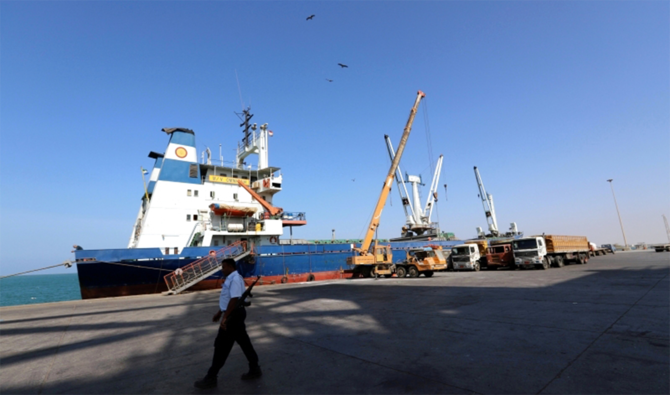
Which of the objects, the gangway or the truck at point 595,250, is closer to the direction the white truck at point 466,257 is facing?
the gangway

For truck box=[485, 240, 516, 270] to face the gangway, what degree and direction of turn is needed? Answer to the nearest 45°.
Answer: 0° — it already faces it

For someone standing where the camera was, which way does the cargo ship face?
facing away from the viewer and to the right of the viewer

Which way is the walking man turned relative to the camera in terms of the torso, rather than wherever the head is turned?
to the viewer's left

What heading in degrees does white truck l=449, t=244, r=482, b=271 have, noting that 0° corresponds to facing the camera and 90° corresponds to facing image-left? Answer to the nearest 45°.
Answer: approximately 45°

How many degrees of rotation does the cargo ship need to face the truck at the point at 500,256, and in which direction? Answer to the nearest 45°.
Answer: approximately 45° to its right

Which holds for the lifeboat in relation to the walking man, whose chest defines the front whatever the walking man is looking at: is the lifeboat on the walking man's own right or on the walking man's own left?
on the walking man's own right

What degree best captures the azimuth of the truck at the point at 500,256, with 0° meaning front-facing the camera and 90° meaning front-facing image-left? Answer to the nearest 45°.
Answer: approximately 45°

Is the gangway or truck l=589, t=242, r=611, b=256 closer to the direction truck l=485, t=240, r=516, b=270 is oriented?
the gangway

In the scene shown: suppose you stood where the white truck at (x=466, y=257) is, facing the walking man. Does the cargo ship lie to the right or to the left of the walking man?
right

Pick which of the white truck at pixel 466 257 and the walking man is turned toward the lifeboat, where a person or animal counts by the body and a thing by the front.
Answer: the white truck
